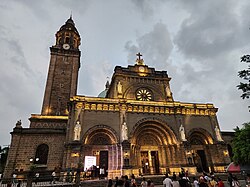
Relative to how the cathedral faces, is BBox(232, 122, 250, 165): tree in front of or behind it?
in front

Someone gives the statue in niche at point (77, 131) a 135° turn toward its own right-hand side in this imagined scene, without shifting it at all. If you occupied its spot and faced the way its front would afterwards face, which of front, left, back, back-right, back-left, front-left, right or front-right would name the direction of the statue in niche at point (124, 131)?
back-right

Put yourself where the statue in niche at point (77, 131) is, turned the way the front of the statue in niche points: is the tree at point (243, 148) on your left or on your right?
on your left

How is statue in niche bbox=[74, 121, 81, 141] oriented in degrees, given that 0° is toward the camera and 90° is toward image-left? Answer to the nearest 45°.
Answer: approximately 0°

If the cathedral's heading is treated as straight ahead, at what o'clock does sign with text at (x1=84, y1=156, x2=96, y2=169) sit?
The sign with text is roughly at 2 o'clock from the cathedral.

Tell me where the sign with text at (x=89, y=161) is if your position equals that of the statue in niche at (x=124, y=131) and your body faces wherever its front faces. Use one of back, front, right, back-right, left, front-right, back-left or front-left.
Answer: right

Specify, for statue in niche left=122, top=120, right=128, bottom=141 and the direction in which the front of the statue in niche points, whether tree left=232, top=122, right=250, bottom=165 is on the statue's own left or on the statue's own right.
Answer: on the statue's own left

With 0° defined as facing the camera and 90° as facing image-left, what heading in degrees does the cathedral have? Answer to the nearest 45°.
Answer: approximately 0°
